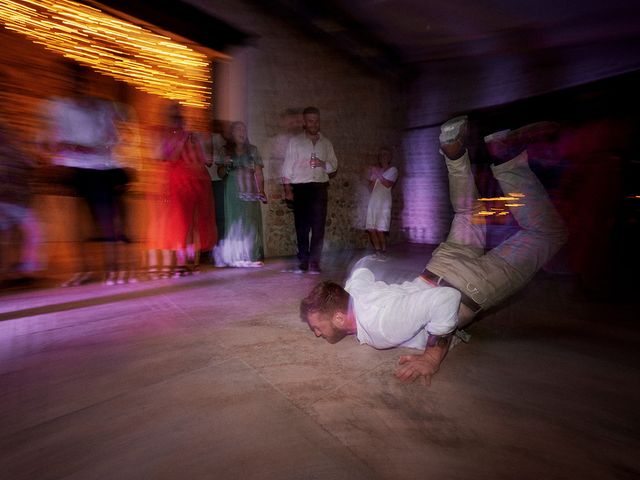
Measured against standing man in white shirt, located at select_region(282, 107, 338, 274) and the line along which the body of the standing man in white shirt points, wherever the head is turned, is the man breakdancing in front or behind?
in front

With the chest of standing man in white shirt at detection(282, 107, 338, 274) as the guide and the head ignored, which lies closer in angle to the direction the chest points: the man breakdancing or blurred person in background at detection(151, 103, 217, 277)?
the man breakdancing

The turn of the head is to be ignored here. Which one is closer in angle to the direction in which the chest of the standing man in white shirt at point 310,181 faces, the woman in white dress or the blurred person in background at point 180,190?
the blurred person in background

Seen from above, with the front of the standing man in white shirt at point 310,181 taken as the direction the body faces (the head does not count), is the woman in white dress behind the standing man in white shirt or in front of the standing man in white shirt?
behind

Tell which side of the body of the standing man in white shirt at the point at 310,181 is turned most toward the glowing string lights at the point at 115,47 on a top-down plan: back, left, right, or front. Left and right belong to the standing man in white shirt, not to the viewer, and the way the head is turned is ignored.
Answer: right

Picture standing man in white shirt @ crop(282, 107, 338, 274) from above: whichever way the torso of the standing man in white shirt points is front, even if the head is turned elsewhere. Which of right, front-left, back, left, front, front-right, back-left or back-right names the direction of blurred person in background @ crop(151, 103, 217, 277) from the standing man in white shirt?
right

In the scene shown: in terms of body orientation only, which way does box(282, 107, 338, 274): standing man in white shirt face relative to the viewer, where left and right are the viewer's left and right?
facing the viewer

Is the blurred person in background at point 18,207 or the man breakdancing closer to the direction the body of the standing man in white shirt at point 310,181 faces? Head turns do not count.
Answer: the man breakdancing

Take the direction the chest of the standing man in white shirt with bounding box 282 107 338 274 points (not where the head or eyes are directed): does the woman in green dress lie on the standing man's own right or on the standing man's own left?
on the standing man's own right

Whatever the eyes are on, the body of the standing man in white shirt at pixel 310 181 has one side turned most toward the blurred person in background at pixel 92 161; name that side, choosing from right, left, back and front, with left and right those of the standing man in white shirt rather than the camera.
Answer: right

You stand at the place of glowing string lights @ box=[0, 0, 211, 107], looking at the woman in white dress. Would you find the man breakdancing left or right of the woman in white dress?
right
